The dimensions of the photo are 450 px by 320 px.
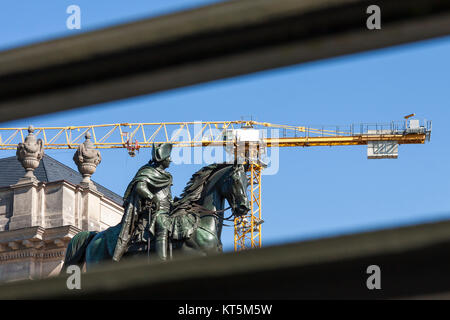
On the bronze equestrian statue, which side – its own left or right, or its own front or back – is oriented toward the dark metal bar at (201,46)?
right

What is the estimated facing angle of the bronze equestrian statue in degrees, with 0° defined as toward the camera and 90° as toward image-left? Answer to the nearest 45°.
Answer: approximately 270°
